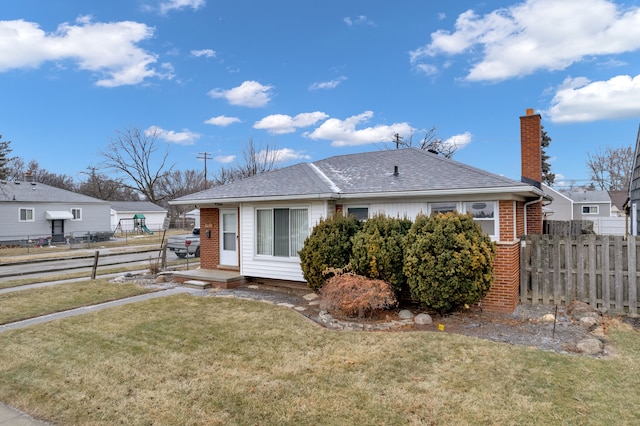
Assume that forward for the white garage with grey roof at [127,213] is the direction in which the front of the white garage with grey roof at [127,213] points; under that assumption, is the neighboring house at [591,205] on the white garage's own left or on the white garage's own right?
on the white garage's own left

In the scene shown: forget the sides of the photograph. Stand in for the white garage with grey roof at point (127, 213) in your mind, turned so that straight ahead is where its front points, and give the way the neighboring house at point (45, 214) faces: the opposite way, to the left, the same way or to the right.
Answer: the same way

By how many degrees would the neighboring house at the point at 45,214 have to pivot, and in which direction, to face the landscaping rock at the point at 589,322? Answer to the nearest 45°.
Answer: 0° — it already faces it

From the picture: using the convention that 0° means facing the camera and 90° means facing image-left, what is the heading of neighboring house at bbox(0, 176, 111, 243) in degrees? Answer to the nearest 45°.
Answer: approximately 0°

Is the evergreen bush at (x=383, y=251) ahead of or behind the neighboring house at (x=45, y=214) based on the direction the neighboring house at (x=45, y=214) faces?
ahead

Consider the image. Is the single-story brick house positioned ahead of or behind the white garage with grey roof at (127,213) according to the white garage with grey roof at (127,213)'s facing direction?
ahead

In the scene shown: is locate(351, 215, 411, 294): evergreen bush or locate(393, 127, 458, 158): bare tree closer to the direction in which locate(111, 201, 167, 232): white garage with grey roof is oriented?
the evergreen bush

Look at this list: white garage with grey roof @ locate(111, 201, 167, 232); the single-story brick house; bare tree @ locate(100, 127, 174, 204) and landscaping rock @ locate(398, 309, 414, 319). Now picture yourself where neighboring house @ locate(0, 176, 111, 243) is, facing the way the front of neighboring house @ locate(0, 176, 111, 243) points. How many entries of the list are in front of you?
2
